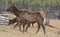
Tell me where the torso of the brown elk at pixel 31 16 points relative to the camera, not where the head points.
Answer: to the viewer's left
